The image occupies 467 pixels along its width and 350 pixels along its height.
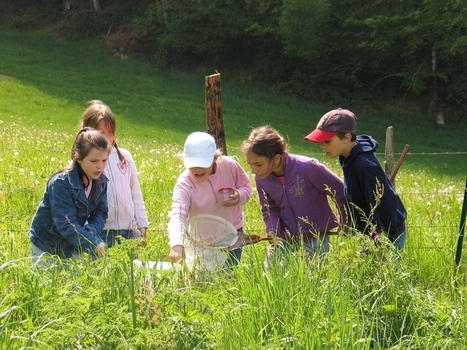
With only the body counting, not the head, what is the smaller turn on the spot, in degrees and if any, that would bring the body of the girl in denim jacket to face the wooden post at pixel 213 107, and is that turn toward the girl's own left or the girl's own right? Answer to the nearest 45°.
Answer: approximately 90° to the girl's own left

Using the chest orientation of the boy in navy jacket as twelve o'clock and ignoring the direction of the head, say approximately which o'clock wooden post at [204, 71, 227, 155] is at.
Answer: The wooden post is roughly at 2 o'clock from the boy in navy jacket.

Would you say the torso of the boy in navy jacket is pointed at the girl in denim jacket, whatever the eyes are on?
yes

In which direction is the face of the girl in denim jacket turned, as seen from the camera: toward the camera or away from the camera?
toward the camera

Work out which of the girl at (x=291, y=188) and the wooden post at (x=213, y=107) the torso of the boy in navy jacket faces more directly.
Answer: the girl

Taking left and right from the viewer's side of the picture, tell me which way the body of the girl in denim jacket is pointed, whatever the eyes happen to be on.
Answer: facing the viewer and to the right of the viewer

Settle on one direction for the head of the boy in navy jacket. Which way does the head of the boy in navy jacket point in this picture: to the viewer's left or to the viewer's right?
to the viewer's left

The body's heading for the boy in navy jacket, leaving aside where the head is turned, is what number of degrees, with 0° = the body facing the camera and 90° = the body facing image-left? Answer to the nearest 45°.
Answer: approximately 90°

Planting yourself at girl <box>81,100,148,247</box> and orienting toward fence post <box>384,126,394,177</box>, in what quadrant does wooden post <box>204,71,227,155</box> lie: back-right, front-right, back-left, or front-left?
front-left

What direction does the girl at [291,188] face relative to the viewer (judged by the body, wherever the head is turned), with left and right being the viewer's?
facing the viewer and to the left of the viewer

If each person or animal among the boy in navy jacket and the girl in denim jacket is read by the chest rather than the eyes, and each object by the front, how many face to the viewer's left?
1

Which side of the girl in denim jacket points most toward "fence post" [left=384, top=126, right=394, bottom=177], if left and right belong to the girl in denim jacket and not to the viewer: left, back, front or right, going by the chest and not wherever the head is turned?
left
